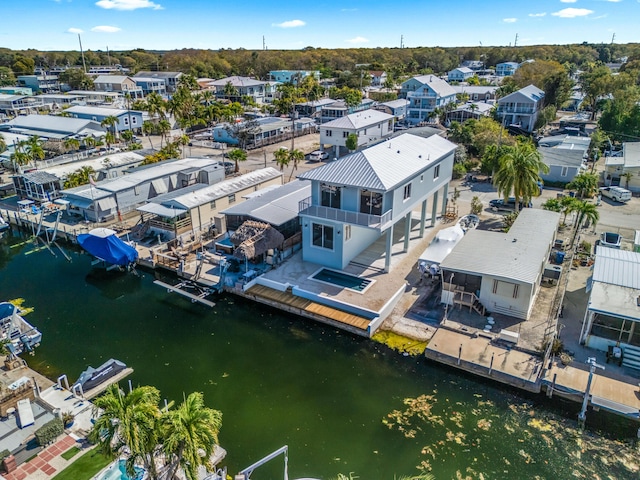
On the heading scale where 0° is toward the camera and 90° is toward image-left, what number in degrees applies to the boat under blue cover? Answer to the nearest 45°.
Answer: approximately 315°

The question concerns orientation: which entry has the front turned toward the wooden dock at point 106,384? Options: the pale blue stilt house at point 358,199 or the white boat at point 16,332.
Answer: the pale blue stilt house

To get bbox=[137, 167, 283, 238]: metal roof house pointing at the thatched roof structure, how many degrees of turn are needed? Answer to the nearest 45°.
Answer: approximately 90° to its left

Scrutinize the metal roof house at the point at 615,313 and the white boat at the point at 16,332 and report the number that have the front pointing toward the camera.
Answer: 1

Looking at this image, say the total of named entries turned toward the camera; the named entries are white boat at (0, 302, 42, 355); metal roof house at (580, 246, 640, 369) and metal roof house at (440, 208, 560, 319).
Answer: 2

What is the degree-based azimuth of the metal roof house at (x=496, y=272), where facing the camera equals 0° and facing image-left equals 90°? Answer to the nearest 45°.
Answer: approximately 0°

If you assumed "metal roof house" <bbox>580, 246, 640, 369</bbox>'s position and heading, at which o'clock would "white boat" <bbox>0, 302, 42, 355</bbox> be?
The white boat is roughly at 2 o'clock from the metal roof house.
